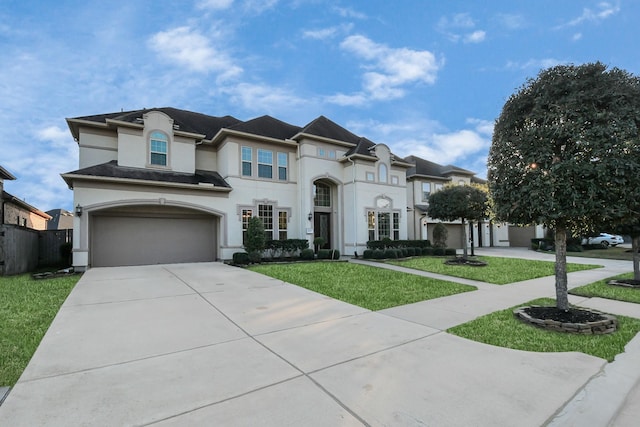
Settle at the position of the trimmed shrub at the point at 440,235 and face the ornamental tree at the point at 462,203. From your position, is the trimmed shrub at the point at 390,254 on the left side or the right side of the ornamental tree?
right

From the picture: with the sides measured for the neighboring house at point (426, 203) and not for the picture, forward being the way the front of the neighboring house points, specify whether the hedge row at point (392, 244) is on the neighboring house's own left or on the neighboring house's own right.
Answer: on the neighboring house's own right

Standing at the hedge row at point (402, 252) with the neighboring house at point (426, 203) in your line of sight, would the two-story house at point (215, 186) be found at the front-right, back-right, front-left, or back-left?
back-left

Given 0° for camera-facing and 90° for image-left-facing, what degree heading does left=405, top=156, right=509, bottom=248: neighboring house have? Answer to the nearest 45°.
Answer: approximately 315°

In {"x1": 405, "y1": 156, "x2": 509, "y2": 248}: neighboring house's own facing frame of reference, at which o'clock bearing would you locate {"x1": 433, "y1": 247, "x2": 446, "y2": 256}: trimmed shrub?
The trimmed shrub is roughly at 1 o'clock from the neighboring house.

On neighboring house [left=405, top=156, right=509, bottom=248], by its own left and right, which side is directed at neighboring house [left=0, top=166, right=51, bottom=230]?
right

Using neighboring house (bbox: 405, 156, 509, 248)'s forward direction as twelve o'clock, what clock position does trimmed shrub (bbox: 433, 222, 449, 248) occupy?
The trimmed shrub is roughly at 1 o'clock from the neighboring house.
